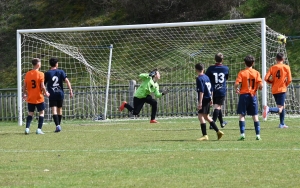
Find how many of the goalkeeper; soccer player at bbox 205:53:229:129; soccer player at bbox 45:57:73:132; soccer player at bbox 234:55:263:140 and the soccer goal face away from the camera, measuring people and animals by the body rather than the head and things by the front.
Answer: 3

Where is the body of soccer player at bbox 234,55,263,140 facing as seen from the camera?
away from the camera

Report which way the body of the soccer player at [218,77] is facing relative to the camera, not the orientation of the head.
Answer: away from the camera

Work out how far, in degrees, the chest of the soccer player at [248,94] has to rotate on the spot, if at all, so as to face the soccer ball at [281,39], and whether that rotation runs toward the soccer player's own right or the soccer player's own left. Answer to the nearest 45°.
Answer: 0° — they already face it

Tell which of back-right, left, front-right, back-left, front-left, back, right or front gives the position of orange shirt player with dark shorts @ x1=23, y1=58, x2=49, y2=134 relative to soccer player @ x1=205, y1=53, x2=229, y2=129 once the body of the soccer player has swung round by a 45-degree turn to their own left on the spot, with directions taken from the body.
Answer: front-left

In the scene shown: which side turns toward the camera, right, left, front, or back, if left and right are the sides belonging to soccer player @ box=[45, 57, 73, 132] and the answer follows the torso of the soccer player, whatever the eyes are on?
back
